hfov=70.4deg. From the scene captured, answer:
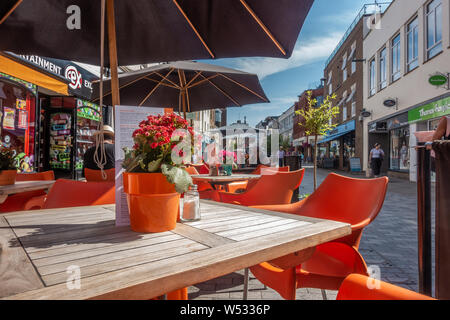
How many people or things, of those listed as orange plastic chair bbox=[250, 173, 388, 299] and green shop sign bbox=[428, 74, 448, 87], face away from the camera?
0

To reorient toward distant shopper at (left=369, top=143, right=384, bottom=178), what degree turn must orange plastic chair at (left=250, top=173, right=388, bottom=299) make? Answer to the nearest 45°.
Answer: approximately 135° to its right

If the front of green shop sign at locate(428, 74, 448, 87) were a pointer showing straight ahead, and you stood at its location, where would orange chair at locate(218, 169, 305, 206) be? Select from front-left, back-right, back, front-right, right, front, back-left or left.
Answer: front

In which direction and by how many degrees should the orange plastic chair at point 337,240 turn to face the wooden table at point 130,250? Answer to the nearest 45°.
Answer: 0° — it already faces it

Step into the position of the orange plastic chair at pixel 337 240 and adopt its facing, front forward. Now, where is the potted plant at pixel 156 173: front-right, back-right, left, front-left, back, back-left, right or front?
front

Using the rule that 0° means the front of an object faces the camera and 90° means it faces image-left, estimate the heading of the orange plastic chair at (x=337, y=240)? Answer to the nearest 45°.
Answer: approximately 45°

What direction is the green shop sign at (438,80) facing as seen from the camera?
toward the camera
